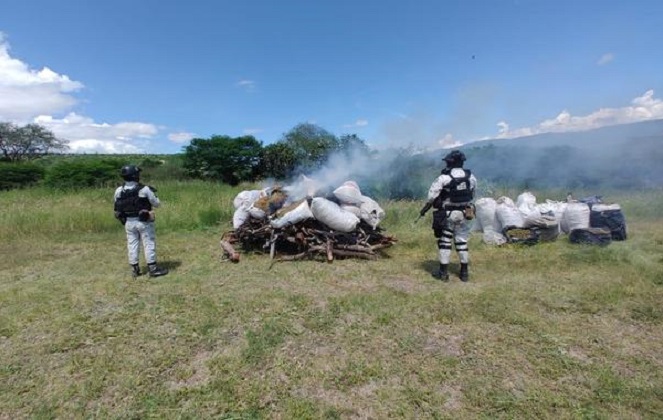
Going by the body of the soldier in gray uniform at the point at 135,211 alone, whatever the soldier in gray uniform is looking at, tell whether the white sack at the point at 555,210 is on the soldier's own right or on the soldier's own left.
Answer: on the soldier's own right

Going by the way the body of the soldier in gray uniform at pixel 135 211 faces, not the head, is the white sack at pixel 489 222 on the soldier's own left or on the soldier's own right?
on the soldier's own right

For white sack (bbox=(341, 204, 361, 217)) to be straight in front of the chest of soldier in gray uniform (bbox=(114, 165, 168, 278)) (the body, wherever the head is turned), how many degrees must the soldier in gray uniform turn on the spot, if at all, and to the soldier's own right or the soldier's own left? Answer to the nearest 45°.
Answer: approximately 45° to the soldier's own right

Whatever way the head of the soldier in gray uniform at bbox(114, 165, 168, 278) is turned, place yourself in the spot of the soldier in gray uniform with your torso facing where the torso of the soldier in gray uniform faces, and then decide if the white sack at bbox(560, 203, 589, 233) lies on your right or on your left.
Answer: on your right

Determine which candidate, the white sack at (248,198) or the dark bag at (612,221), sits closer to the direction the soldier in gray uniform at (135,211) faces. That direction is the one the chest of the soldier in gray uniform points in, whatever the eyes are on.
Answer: the white sack

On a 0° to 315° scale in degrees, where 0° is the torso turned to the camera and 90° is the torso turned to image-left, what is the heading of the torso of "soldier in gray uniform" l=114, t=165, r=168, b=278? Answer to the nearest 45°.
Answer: approximately 225°

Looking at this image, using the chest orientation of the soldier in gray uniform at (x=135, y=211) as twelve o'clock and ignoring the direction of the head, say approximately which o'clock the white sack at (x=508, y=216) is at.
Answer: The white sack is roughly at 2 o'clock from the soldier in gray uniform.

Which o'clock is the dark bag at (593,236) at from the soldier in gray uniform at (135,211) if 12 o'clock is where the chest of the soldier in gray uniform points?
The dark bag is roughly at 2 o'clock from the soldier in gray uniform.

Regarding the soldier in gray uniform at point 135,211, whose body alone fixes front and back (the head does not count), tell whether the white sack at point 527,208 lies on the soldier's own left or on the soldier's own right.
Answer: on the soldier's own right

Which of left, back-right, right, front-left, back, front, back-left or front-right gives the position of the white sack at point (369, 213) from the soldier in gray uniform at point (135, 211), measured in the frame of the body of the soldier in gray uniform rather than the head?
front-right
